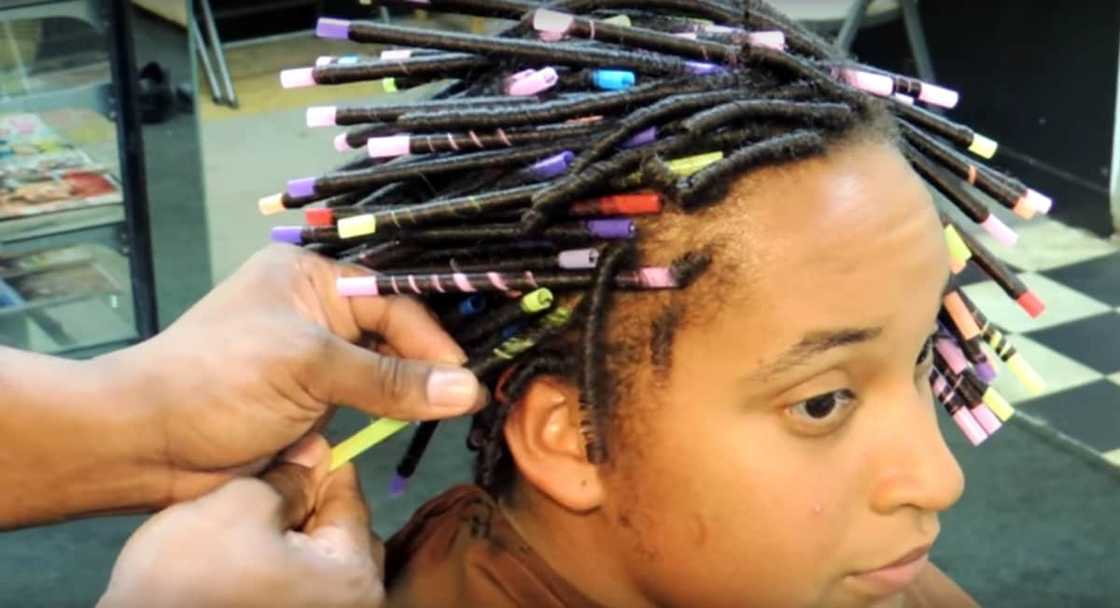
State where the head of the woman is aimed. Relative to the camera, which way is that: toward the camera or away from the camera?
toward the camera

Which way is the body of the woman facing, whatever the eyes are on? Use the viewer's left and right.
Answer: facing the viewer and to the right of the viewer

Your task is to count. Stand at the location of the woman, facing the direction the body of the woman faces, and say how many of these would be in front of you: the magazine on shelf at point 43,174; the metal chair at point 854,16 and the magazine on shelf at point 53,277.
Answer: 0

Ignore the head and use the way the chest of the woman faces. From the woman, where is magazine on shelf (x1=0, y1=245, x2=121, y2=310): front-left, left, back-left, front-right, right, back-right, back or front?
back

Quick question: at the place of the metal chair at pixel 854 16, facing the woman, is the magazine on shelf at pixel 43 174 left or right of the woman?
right

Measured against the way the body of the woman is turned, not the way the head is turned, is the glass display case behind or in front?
behind

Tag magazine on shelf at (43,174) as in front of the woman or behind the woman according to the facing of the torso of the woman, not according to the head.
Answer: behind

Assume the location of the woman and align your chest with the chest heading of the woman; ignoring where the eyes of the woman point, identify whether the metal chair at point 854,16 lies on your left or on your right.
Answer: on your left
